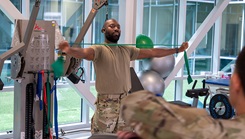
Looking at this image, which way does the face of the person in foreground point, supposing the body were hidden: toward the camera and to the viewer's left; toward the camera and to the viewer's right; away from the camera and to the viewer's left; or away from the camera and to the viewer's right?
away from the camera and to the viewer's left

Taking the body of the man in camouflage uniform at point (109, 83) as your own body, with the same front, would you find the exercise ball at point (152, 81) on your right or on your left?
on your left

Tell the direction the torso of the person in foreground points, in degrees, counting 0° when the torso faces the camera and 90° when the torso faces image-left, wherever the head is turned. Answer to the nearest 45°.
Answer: approximately 135°

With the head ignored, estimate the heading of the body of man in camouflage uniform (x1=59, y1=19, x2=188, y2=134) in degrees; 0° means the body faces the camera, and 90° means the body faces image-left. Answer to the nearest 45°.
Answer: approximately 315°

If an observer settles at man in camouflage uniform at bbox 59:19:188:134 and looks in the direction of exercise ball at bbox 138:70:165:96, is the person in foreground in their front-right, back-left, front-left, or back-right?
back-right

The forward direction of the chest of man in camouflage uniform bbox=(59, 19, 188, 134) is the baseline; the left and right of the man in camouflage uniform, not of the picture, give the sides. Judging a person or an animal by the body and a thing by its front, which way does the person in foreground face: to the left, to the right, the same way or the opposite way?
the opposite way

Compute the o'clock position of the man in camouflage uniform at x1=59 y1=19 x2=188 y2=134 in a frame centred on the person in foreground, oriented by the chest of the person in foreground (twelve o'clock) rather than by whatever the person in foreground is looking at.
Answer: The man in camouflage uniform is roughly at 11 o'clock from the person in foreground.

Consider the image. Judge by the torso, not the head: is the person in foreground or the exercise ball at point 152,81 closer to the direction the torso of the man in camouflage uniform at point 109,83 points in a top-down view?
the person in foreground
